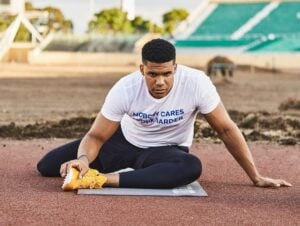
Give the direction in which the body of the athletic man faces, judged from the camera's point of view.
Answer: toward the camera
